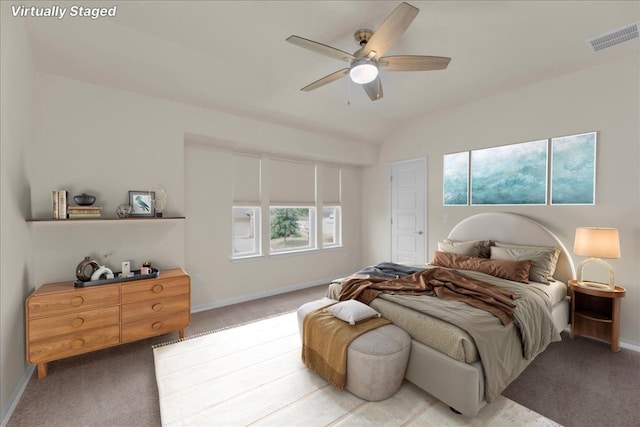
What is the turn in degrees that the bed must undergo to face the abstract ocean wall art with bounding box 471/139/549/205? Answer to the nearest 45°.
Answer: approximately 135° to its right

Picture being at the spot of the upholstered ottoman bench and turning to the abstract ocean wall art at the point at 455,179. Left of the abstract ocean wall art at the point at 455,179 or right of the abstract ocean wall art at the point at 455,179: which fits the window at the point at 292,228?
left

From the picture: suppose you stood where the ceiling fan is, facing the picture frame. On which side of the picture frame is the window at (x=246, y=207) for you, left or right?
right

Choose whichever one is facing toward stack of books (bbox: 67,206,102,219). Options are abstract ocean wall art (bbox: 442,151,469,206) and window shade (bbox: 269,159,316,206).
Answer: the abstract ocean wall art

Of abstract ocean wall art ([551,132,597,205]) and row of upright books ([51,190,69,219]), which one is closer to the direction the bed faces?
the row of upright books

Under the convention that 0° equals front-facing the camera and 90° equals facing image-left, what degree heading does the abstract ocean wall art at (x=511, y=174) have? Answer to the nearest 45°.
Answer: approximately 45°

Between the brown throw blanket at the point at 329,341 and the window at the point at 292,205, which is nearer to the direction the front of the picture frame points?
the brown throw blanket

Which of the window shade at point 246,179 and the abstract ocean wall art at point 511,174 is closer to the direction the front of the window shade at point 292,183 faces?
the abstract ocean wall art

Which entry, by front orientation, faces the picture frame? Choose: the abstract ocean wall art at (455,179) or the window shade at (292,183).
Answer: the abstract ocean wall art

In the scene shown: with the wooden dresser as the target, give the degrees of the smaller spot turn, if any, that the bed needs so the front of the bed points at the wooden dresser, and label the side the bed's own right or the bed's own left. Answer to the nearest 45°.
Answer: approximately 45° to the bed's own right

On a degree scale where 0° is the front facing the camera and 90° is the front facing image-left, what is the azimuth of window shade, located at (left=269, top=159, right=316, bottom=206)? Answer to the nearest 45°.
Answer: approximately 315°
